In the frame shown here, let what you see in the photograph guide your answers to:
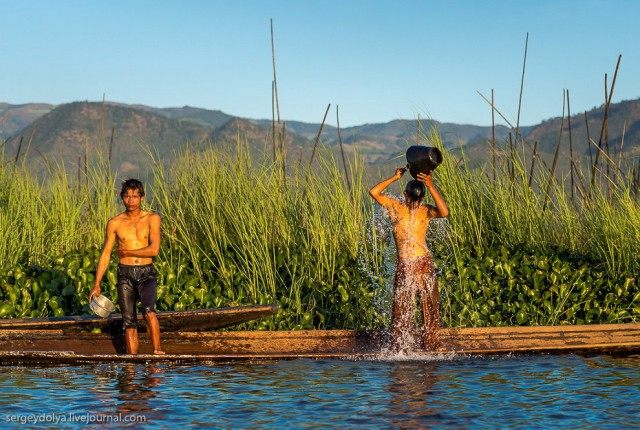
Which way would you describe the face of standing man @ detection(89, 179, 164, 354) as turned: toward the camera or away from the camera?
toward the camera

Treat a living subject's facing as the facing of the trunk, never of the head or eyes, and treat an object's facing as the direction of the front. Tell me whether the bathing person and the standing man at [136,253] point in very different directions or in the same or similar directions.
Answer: very different directions

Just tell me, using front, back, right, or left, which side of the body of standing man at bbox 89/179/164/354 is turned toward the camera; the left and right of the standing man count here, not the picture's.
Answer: front

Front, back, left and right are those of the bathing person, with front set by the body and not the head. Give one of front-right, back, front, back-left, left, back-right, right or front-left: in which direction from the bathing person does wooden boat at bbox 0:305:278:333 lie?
left

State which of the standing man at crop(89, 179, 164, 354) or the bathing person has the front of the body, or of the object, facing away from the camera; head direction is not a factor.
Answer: the bathing person

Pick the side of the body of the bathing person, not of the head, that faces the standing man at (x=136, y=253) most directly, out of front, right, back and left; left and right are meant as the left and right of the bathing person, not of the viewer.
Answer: left

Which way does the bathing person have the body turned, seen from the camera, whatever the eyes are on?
away from the camera
